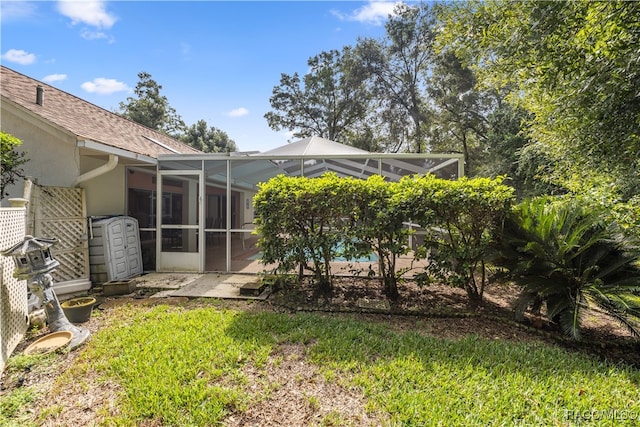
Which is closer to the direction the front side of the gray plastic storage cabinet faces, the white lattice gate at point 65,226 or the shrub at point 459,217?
the shrub

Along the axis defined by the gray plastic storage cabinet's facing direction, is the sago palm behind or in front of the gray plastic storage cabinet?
in front

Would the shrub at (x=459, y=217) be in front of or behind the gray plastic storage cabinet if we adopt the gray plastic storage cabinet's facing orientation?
in front

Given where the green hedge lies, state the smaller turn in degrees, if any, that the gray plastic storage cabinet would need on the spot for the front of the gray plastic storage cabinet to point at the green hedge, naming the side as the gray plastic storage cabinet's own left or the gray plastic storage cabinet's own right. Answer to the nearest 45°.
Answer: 0° — it already faces it

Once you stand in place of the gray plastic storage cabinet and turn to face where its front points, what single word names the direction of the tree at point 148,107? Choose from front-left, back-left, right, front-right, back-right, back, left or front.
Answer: back-left

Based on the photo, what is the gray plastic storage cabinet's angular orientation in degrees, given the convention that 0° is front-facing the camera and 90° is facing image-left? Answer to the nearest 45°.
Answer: approximately 315°

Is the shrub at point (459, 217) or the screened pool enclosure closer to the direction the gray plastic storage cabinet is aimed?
the shrub

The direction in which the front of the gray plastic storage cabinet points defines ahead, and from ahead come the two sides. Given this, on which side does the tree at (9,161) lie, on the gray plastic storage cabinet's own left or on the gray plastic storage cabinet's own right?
on the gray plastic storage cabinet's own right
